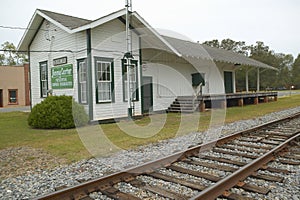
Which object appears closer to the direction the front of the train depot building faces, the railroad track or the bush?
the railroad track

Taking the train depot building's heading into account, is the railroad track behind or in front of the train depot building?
in front

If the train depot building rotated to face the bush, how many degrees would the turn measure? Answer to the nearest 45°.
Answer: approximately 90° to its right

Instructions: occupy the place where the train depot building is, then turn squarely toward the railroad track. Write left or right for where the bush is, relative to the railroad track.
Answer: right

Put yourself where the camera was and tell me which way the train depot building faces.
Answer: facing the viewer and to the right of the viewer
